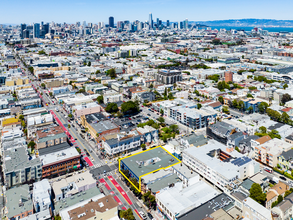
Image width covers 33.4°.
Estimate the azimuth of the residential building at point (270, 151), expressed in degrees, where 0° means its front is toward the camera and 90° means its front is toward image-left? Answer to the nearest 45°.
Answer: approximately 45°

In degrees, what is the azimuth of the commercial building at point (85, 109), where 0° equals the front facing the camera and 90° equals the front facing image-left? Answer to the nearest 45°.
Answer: approximately 45°

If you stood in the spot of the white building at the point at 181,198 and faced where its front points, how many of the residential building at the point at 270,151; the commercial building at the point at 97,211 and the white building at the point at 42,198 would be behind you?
1

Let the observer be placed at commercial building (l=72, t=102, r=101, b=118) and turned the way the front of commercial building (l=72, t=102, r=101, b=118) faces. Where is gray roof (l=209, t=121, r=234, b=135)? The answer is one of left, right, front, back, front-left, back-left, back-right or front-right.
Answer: left
